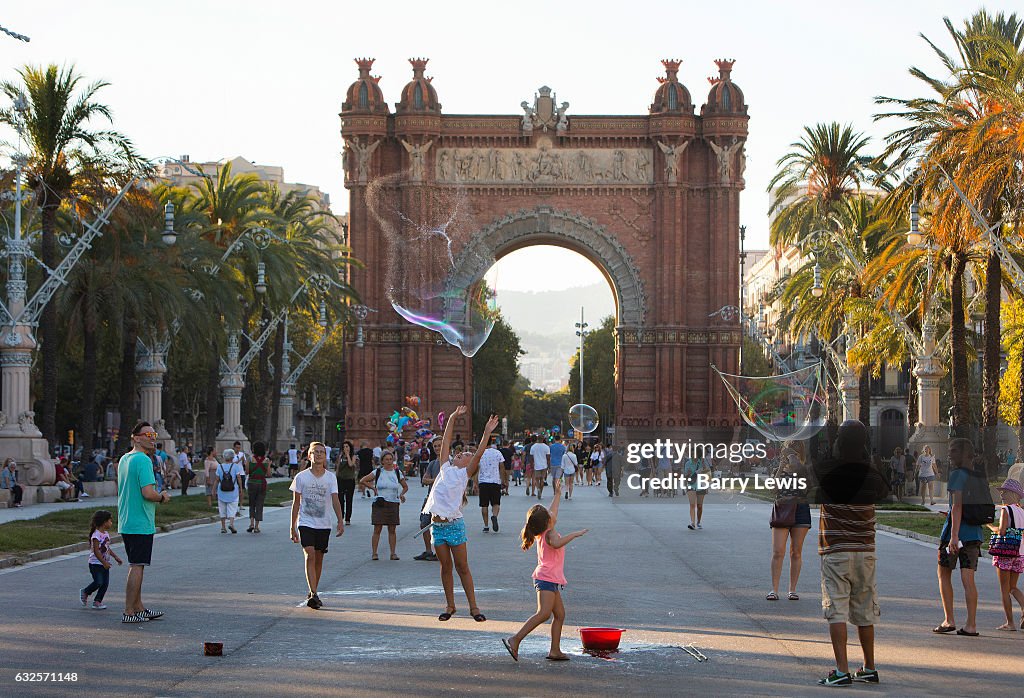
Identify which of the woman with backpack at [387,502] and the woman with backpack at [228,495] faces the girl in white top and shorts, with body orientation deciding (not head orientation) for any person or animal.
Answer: the woman with backpack at [387,502]

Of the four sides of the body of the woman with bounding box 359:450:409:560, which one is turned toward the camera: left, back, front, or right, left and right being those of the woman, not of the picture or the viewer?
front

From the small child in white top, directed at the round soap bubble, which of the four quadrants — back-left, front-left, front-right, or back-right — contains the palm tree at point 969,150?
front-right

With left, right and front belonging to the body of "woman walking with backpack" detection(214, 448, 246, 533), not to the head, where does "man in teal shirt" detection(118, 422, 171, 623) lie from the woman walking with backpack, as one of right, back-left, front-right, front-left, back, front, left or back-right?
back

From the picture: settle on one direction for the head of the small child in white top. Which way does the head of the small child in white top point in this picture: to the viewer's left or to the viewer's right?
to the viewer's right

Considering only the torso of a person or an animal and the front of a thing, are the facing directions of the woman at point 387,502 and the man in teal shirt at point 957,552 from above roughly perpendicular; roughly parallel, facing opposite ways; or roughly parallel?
roughly perpendicular

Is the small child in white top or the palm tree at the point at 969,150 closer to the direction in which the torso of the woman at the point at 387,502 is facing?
the small child in white top

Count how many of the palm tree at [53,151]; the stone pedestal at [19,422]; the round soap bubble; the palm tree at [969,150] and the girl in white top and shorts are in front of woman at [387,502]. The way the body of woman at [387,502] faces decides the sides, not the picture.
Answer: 1

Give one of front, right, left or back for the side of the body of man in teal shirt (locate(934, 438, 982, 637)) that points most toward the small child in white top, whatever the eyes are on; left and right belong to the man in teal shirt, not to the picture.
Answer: front

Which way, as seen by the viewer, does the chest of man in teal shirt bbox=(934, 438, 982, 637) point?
to the viewer's left

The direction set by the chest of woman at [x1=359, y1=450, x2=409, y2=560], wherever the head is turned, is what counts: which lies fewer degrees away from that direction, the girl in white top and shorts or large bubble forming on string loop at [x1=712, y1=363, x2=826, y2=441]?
the girl in white top and shorts

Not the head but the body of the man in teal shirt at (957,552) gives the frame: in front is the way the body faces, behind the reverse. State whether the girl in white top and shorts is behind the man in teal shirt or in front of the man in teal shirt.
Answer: in front

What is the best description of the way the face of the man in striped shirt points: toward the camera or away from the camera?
away from the camera

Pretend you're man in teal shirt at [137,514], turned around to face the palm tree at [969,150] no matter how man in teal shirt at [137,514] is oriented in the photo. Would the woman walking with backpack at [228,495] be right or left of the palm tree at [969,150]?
left

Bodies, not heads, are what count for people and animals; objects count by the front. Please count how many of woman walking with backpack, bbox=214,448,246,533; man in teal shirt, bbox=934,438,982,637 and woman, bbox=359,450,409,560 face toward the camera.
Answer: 1

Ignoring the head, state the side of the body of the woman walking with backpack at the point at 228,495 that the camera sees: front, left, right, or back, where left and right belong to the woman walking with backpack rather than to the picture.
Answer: back

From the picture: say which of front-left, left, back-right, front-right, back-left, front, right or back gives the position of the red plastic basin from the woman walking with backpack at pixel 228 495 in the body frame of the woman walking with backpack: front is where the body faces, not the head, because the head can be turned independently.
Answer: back

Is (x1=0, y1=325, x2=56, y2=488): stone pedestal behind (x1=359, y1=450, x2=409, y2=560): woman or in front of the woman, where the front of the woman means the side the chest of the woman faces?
behind
